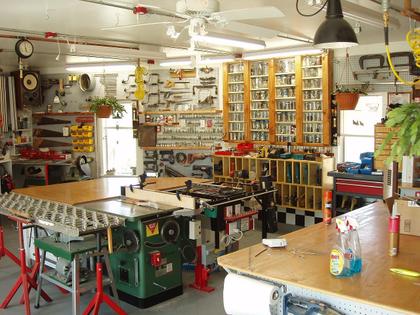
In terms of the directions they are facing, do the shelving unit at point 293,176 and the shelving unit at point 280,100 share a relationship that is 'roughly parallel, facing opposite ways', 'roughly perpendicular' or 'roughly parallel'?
roughly parallel

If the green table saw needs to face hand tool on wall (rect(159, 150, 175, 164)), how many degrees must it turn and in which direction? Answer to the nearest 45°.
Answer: approximately 135° to its left

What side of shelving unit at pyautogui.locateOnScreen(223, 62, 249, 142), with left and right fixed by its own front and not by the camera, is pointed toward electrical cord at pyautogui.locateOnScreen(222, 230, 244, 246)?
front

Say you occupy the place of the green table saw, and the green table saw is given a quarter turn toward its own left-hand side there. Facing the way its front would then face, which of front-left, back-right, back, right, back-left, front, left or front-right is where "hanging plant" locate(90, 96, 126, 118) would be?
front-left

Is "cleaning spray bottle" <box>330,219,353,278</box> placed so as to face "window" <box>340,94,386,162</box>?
no

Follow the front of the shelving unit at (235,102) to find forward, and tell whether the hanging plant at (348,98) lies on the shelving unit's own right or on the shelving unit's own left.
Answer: on the shelving unit's own left

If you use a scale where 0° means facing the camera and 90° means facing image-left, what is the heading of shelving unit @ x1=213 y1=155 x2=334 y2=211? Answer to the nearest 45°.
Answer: approximately 45°

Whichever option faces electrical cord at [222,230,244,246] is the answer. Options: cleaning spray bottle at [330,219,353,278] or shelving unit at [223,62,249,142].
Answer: the shelving unit

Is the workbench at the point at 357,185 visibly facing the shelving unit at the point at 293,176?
no

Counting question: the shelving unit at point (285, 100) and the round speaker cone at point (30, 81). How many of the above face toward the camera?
2

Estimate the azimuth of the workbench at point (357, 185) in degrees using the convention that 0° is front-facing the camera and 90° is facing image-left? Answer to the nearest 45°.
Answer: approximately 45°

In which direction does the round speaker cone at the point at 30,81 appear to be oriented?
toward the camera

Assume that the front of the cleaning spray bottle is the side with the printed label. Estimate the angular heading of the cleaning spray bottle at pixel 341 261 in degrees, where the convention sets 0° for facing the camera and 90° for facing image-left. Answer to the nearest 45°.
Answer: approximately 45°

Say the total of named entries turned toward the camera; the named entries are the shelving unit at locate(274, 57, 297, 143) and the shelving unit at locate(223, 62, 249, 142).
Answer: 2

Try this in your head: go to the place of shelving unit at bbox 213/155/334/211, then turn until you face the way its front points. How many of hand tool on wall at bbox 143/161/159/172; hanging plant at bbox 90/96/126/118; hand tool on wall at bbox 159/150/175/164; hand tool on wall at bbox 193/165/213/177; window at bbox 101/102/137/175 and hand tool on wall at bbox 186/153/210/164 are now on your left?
0

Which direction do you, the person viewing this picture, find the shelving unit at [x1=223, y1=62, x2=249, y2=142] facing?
facing the viewer

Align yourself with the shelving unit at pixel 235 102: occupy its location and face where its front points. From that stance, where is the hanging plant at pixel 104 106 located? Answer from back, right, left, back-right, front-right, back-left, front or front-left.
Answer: right

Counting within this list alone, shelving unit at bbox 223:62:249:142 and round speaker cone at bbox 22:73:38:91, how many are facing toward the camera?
2

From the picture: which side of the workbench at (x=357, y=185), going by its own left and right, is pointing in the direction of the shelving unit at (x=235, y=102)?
right

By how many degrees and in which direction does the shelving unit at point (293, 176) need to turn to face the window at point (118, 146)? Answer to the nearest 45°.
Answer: approximately 90° to its right
